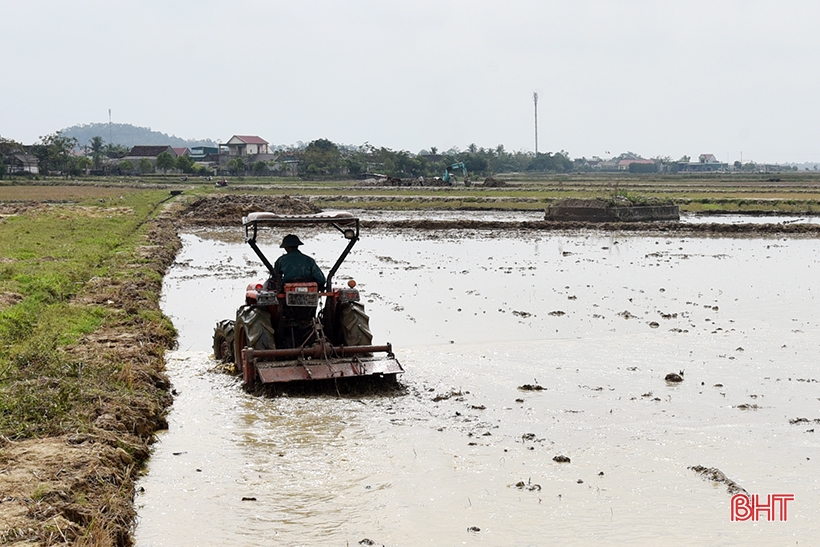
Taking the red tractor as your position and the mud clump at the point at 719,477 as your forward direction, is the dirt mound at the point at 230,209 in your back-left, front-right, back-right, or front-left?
back-left

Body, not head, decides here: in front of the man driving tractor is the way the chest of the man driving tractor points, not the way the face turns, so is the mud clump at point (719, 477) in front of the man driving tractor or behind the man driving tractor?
behind

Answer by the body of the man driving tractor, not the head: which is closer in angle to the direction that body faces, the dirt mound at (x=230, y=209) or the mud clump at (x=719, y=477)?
the dirt mound

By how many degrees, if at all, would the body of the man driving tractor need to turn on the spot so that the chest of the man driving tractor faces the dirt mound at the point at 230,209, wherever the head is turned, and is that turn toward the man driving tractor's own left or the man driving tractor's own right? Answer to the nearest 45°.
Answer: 0° — they already face it

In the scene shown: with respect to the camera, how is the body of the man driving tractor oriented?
away from the camera
